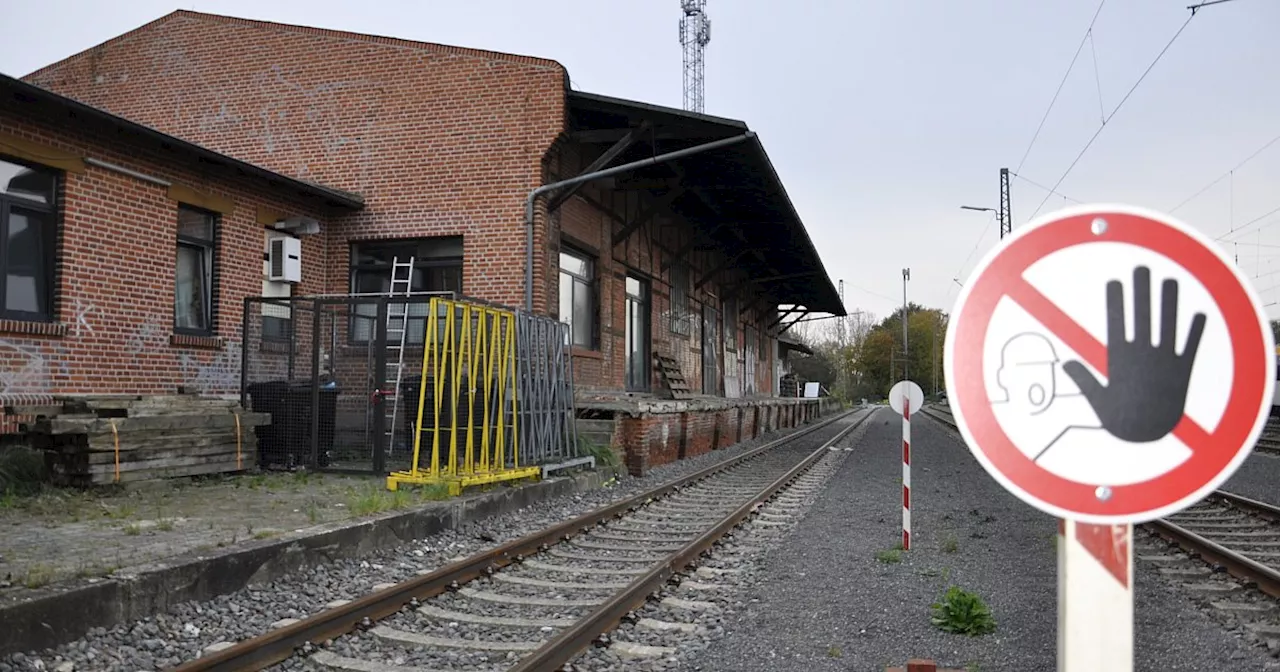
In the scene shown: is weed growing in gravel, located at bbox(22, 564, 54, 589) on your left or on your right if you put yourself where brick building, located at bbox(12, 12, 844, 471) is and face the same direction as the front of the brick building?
on your right

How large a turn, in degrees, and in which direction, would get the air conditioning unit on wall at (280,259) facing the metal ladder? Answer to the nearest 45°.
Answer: approximately 45° to its left

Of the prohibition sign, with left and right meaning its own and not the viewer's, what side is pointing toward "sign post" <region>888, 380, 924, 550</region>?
back

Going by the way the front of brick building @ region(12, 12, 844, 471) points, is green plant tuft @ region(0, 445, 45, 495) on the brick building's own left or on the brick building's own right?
on the brick building's own right

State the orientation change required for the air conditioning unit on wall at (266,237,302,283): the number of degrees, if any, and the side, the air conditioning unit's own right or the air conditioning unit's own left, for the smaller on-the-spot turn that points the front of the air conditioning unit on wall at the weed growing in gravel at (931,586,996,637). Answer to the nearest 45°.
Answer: approximately 45° to the air conditioning unit's own right

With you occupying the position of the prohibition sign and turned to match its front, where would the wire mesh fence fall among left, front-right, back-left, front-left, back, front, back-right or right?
back-right

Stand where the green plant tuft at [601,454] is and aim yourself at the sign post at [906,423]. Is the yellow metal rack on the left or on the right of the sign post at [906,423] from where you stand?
right

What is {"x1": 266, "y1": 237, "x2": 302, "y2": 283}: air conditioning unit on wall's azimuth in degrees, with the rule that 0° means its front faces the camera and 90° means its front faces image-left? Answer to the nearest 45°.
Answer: approximately 315°

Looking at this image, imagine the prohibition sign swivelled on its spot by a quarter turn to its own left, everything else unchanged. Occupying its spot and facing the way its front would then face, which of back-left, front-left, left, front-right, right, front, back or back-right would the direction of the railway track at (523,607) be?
back-left

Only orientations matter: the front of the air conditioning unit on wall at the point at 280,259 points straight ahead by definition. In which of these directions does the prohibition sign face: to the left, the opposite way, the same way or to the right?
to the right
